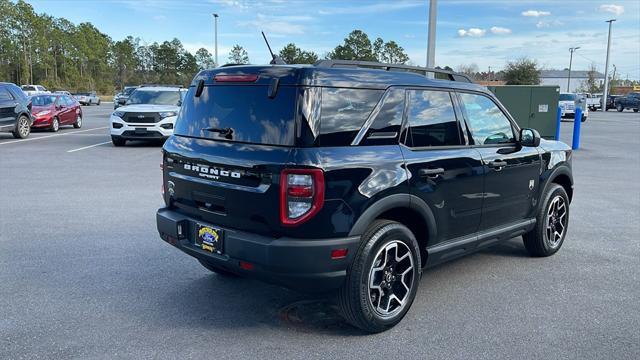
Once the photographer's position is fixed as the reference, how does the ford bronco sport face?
facing away from the viewer and to the right of the viewer

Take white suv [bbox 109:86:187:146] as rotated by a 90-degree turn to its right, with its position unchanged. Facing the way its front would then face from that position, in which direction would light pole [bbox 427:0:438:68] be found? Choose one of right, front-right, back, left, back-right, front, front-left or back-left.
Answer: back

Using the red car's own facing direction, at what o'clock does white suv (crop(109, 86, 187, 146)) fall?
The white suv is roughly at 10 o'clock from the red car.

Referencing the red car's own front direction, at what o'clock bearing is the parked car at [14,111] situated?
The parked car is roughly at 11 o'clock from the red car.

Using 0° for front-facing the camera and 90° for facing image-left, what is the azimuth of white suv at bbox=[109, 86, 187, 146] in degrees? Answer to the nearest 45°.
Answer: approximately 45°

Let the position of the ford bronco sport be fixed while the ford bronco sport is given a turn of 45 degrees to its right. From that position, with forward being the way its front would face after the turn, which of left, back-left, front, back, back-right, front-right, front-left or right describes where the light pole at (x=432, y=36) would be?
left

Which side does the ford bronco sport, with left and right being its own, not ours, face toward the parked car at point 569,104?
front

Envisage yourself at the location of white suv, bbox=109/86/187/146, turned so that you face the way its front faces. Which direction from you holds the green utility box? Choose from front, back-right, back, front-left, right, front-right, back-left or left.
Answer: back-left

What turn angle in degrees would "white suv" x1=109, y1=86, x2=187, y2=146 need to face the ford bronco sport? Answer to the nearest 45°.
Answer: approximately 45° to its left

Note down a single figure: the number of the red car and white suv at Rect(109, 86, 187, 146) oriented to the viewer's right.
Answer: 0

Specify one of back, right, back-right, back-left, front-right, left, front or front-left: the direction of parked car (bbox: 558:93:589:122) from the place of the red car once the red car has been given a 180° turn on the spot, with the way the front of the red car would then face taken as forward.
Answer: front-right

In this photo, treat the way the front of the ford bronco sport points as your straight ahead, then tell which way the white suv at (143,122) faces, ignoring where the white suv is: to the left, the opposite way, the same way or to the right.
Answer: the opposite way

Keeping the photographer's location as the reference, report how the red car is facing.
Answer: facing the viewer and to the left of the viewer

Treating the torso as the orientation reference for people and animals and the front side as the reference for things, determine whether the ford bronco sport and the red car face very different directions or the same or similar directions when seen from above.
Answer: very different directions
